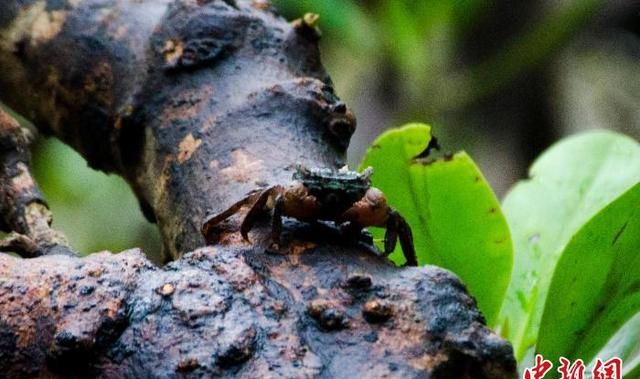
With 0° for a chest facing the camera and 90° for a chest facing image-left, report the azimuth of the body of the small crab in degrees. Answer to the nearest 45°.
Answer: approximately 0°
